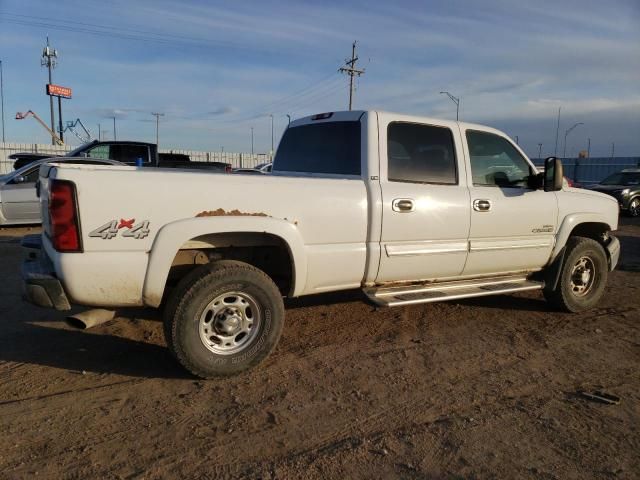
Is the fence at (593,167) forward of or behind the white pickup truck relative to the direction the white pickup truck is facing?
forward

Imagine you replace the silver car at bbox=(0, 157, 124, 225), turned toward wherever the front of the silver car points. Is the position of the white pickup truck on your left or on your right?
on your left

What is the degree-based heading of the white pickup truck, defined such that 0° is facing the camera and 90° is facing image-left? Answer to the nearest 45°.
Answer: approximately 225°

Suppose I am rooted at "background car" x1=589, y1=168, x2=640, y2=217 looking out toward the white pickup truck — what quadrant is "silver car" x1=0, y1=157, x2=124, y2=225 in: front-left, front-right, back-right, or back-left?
front-right

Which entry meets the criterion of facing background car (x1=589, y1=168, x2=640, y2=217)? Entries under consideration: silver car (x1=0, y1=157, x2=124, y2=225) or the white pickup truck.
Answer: the white pickup truck

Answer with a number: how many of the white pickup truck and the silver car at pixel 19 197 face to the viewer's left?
1

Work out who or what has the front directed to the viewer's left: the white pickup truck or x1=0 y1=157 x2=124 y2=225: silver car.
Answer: the silver car

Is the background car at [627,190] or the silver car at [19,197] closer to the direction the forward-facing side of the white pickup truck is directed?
the background car

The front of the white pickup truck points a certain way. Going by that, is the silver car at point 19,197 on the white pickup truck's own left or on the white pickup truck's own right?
on the white pickup truck's own left

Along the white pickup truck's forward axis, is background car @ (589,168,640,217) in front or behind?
in front

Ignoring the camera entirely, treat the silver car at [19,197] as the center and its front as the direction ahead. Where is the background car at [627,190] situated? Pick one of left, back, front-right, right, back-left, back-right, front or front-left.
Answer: back

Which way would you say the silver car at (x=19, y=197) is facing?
to the viewer's left

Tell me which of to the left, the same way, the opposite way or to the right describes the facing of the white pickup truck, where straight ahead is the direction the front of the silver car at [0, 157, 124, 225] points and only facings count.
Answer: the opposite way
